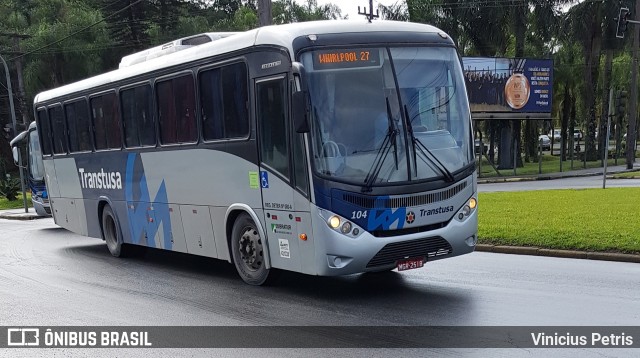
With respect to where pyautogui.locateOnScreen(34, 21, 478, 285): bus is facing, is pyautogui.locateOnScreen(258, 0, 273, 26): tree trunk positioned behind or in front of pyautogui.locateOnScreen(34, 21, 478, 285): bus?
behind

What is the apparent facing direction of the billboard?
toward the camera

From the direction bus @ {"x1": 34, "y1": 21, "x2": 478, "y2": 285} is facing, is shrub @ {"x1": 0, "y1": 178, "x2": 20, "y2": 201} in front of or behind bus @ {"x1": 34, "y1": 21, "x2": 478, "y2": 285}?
behind

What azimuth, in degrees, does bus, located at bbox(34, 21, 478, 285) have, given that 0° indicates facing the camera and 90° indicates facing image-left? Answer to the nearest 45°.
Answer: approximately 315°

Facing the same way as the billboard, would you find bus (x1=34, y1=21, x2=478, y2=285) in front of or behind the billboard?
in front

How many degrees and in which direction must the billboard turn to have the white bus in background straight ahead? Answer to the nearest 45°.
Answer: approximately 45° to its right

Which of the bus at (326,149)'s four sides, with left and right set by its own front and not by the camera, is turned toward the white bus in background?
back

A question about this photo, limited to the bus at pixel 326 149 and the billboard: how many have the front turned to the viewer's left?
0
